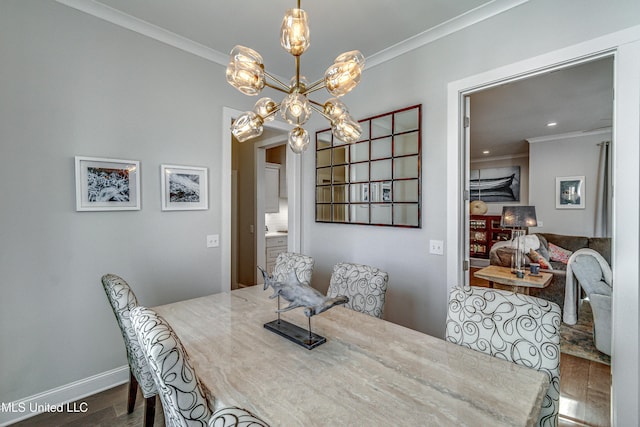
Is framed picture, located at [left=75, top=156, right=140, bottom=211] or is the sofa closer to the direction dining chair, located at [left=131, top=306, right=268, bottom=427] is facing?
the sofa

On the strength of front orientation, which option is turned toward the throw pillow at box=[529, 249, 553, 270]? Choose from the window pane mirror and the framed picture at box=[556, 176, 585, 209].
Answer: the framed picture

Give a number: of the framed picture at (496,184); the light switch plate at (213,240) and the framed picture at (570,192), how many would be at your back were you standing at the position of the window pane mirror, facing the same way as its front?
2

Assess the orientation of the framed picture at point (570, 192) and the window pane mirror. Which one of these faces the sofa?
the framed picture

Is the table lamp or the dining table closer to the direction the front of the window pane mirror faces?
the dining table

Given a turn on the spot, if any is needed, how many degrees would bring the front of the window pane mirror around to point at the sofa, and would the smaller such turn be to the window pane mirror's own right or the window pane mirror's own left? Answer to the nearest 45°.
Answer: approximately 180°

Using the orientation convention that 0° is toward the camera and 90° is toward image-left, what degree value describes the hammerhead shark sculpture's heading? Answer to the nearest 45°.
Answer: approximately 315°

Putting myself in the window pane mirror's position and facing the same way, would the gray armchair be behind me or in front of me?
behind

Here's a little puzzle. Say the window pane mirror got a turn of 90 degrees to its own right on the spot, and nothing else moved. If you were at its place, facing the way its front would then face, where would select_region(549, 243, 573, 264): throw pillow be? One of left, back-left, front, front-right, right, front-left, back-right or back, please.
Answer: right

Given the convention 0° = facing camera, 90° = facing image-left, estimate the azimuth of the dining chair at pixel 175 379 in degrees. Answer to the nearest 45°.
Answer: approximately 270°

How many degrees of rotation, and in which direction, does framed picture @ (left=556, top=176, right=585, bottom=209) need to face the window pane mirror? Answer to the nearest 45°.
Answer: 0° — it already faces it
